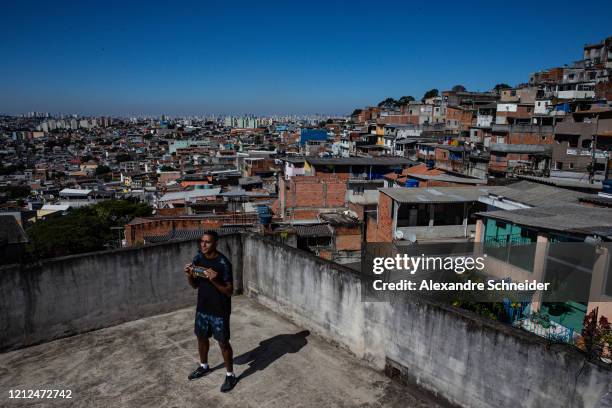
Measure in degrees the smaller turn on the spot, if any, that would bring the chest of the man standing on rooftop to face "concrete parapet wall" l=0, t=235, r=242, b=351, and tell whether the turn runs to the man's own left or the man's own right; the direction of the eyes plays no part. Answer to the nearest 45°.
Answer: approximately 90° to the man's own right

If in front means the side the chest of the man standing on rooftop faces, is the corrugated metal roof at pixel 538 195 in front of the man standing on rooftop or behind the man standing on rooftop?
behind

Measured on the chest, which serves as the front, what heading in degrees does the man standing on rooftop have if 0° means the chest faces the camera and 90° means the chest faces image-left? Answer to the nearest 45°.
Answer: approximately 45°

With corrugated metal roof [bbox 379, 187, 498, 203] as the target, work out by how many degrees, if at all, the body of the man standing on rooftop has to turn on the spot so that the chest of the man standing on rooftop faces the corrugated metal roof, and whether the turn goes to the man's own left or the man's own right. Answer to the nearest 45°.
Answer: approximately 180°

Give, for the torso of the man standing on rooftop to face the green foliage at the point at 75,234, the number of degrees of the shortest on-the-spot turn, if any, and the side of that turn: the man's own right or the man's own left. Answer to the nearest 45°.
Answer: approximately 135° to the man's own right

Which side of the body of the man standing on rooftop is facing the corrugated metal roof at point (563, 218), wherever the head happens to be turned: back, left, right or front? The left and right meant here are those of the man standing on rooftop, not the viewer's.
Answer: back

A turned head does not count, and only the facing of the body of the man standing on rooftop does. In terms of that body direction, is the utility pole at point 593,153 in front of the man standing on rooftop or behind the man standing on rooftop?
behind

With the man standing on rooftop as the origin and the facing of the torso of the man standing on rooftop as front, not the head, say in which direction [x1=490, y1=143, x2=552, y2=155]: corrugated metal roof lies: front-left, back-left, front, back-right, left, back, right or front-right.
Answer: back

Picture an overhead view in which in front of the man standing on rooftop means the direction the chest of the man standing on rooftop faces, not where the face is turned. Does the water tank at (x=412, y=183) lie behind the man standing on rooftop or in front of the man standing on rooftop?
behind

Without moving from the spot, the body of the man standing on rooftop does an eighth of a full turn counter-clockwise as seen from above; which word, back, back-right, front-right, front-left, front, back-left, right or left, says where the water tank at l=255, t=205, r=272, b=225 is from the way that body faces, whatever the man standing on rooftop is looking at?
back
